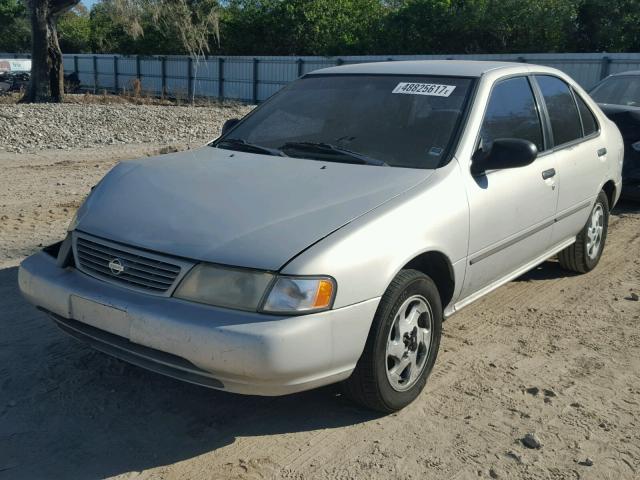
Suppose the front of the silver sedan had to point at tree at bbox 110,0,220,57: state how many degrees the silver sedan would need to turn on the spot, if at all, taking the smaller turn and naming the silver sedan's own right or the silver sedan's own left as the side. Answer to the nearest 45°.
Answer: approximately 135° to the silver sedan's own right

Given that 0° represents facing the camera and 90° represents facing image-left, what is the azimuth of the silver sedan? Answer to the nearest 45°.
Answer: approximately 45°

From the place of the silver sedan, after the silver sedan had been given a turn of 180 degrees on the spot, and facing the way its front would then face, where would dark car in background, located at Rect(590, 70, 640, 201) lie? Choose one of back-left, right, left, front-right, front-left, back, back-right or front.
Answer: front

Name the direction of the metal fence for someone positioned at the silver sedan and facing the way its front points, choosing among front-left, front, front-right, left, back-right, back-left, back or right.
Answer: back-right
